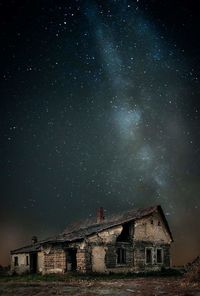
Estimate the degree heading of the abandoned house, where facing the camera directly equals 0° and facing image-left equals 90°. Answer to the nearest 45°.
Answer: approximately 45°
